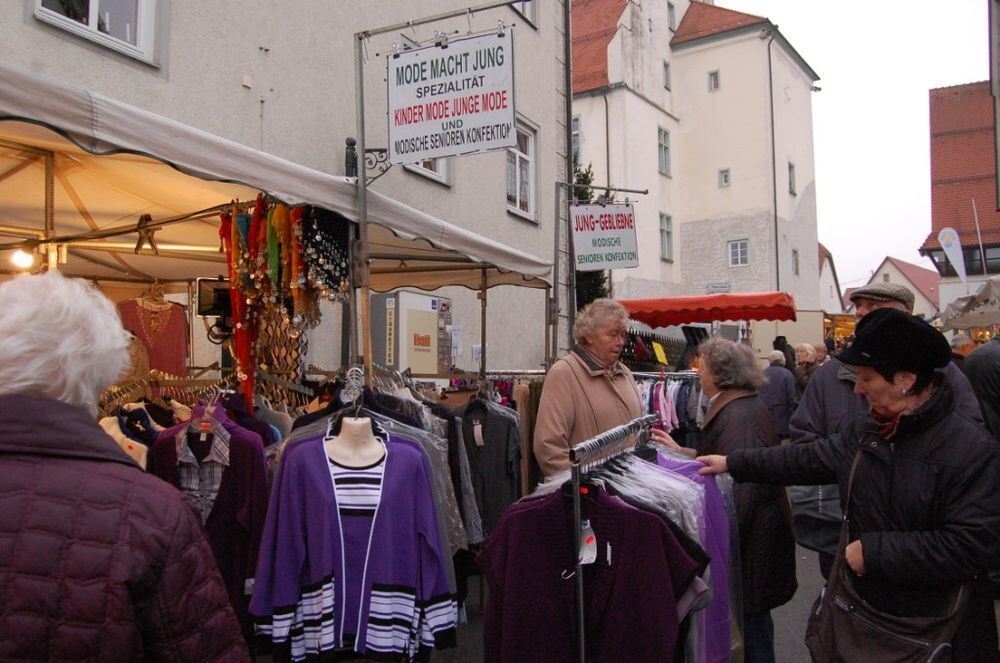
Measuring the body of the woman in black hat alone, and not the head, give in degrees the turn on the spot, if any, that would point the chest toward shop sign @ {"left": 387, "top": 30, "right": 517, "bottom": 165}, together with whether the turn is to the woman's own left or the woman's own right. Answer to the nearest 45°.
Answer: approximately 90° to the woman's own right

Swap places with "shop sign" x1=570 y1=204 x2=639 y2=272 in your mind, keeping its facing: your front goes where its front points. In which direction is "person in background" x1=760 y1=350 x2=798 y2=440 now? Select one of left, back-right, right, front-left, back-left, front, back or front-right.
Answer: left

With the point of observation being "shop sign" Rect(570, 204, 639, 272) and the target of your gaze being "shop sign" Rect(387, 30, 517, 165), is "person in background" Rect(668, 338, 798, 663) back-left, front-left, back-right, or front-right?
front-left

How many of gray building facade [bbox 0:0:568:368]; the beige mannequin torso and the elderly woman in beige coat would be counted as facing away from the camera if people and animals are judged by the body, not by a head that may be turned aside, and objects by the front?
0

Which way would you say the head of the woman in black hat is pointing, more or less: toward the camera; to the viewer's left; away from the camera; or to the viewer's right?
to the viewer's left

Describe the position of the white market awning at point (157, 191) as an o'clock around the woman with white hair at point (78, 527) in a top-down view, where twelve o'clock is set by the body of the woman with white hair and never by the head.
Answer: The white market awning is roughly at 12 o'clock from the woman with white hair.

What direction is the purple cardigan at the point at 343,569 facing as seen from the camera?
toward the camera

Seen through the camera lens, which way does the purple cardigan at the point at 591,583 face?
facing the viewer

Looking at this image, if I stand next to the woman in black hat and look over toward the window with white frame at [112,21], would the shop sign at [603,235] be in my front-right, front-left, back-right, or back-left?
front-right

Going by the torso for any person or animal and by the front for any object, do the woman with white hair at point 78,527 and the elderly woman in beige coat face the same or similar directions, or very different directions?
very different directions

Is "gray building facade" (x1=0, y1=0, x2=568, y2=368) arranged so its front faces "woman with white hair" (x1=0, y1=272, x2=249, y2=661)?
no

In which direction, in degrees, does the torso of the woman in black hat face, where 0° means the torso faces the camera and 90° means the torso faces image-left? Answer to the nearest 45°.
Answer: approximately 45°

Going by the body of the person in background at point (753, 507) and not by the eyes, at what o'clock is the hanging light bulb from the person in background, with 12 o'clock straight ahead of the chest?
The hanging light bulb is roughly at 12 o'clock from the person in background.

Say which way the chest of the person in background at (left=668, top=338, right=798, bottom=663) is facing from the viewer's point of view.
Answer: to the viewer's left

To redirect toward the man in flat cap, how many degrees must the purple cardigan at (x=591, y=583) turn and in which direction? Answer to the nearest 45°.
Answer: approximately 135° to its left

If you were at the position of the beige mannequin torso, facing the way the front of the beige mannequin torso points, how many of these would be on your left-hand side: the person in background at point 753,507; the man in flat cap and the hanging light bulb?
2
